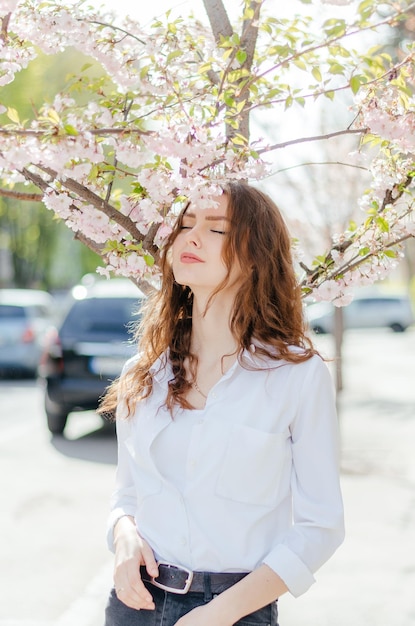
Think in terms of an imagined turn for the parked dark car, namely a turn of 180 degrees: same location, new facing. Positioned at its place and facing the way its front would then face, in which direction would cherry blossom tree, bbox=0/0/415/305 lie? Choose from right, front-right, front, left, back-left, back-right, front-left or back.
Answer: front

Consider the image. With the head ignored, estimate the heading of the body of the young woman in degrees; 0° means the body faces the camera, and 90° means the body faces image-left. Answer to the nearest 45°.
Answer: approximately 45°

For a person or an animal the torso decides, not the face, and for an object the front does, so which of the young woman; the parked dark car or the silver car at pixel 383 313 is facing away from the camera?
the parked dark car

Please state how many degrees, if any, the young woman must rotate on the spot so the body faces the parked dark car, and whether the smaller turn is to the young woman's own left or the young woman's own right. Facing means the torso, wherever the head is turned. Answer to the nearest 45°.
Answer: approximately 135° to the young woman's own right

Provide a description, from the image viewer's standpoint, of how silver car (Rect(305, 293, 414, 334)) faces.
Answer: facing to the left of the viewer

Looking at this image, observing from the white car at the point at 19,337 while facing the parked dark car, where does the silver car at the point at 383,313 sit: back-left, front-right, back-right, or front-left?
back-left

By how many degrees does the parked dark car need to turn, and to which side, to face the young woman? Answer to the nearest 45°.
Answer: approximately 180°

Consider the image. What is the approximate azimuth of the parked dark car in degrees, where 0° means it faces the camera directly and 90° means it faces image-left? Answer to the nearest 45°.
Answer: approximately 180°

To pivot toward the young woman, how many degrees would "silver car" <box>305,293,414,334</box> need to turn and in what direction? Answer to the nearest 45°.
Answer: approximately 90° to its left

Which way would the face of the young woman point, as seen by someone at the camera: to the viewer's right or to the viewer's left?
to the viewer's left

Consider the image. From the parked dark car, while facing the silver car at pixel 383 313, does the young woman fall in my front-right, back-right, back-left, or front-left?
back-right
